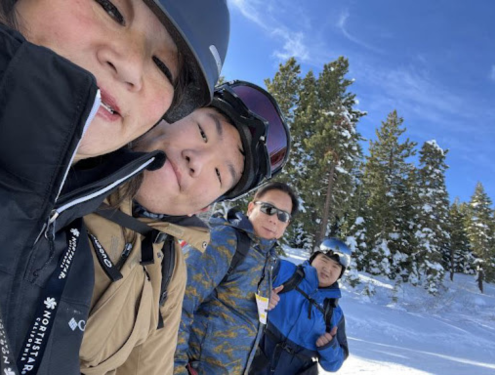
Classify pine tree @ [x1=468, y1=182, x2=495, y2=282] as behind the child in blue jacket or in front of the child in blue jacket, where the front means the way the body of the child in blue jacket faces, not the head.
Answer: behind

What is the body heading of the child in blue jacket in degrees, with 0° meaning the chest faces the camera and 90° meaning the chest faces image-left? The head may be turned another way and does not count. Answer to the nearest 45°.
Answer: approximately 0°

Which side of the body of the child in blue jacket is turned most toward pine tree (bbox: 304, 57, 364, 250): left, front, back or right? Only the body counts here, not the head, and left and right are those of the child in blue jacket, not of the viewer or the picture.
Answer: back

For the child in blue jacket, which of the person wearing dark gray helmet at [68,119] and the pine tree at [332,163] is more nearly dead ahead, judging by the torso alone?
the person wearing dark gray helmet

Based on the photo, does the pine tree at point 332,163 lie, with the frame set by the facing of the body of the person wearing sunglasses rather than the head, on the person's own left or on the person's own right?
on the person's own left

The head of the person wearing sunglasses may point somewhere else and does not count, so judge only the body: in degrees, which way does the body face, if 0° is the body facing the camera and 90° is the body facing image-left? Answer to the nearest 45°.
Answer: approximately 315°

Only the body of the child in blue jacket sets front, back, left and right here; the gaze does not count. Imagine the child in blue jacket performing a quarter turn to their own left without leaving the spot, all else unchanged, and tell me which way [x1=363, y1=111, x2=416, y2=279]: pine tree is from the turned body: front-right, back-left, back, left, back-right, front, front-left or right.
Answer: left
